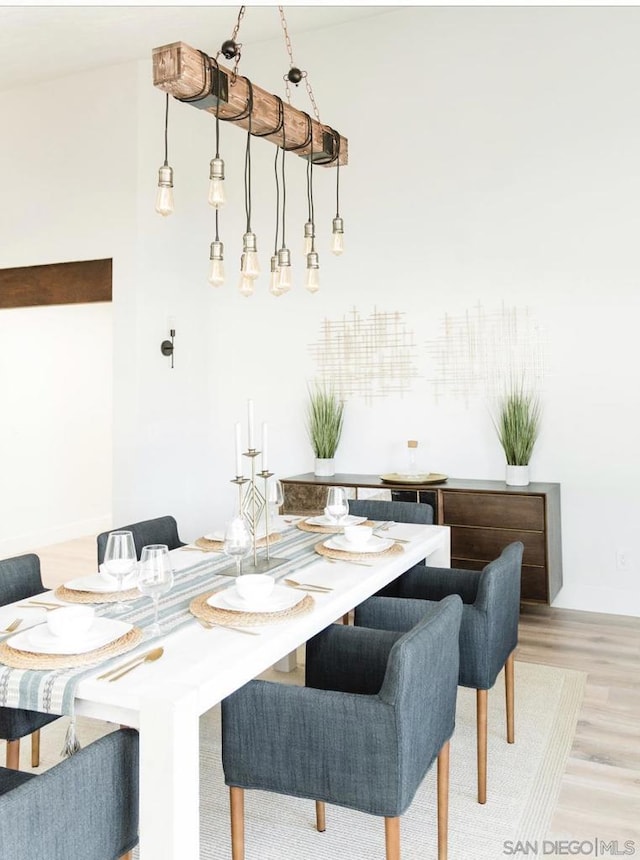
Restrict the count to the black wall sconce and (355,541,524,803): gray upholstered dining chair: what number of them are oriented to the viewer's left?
1

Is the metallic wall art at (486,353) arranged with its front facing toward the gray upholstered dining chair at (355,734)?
yes

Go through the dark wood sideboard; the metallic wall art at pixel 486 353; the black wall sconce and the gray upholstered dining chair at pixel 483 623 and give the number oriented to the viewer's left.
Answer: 1

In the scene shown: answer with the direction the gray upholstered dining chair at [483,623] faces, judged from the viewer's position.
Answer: facing to the left of the viewer

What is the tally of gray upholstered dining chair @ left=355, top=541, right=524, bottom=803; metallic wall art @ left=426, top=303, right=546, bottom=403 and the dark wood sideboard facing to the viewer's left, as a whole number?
1

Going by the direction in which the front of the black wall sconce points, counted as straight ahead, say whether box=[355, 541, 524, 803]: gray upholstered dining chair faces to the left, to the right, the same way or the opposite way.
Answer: the opposite way

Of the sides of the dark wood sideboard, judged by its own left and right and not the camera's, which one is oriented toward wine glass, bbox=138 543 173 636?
front

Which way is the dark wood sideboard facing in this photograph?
toward the camera

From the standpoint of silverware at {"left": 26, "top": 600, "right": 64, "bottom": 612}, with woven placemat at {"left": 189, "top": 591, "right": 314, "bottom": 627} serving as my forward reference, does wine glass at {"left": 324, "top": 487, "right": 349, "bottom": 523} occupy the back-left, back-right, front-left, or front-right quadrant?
front-left

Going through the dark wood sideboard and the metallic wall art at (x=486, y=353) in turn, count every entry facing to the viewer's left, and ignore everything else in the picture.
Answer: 0

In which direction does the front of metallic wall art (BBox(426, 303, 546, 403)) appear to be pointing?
toward the camera

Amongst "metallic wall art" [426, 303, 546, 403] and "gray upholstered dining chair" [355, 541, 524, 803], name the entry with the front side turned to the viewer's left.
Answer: the gray upholstered dining chair

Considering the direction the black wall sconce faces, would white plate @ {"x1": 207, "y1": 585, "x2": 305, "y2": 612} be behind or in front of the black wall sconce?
in front

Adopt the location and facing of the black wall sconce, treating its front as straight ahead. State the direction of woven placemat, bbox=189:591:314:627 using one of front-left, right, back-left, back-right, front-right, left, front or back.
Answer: front-right

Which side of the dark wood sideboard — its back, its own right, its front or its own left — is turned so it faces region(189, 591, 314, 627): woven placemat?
front

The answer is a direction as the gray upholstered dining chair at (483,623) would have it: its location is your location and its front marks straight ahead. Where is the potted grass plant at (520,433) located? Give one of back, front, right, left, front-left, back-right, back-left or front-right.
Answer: right

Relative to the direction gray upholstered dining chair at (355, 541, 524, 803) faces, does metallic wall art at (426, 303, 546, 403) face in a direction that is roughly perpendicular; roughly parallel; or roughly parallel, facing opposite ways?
roughly perpendicular
